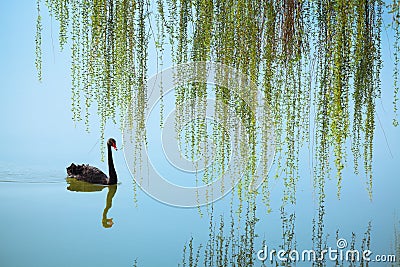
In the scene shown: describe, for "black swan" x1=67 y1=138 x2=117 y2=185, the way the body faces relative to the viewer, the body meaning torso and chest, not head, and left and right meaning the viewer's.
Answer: facing to the right of the viewer
